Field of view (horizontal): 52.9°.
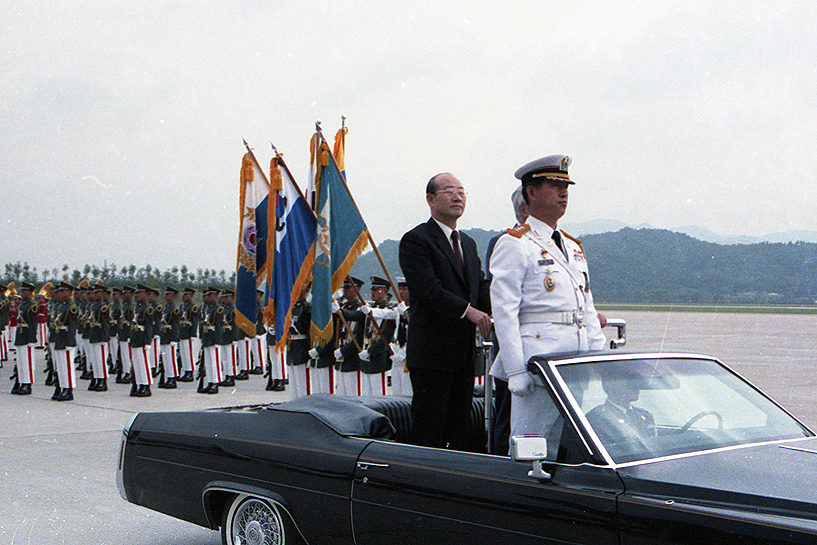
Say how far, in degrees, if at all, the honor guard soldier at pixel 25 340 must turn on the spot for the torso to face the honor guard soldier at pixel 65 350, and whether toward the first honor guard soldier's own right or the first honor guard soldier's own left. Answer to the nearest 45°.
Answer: approximately 90° to the first honor guard soldier's own left

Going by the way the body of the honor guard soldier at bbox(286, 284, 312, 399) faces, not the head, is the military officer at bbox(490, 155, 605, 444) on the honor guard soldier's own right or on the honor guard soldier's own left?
on the honor guard soldier's own left

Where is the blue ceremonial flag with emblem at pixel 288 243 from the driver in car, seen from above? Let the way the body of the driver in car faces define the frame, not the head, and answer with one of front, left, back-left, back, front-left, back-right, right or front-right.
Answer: back

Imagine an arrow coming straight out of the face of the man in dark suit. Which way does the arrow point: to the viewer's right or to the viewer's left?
to the viewer's right

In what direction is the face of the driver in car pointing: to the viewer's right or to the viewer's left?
to the viewer's right

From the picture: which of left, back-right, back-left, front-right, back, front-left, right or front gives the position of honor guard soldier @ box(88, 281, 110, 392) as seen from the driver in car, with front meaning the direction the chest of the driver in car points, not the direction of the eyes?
back

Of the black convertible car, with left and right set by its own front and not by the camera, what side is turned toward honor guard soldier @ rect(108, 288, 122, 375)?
back

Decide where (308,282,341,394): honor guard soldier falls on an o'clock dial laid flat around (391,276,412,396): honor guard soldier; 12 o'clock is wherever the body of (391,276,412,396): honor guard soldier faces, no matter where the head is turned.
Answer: (308,282,341,394): honor guard soldier is roughly at 3 o'clock from (391,276,412,396): honor guard soldier.

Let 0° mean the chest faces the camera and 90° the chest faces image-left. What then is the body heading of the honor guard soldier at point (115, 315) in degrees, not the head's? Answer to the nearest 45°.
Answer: approximately 45°
